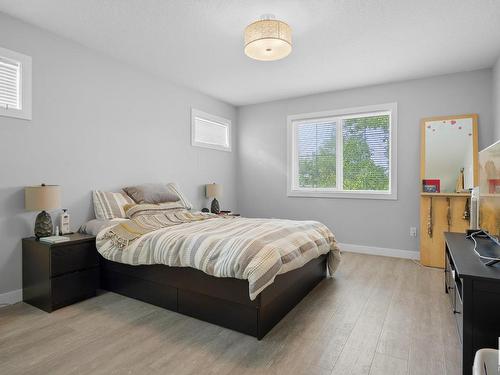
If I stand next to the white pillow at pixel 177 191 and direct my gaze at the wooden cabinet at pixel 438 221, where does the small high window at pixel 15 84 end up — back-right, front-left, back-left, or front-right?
back-right

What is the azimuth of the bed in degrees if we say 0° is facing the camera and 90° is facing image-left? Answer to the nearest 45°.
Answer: approximately 315°

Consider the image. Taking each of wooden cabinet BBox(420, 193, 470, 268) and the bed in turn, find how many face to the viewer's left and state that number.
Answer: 0

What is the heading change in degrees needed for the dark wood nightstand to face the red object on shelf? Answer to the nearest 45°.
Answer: approximately 45° to its left

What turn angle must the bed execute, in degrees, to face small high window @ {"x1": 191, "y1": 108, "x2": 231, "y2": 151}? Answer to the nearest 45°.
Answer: approximately 135° to its left

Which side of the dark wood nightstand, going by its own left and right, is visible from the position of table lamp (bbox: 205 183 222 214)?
left

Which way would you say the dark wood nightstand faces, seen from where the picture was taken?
facing the viewer and to the right of the viewer

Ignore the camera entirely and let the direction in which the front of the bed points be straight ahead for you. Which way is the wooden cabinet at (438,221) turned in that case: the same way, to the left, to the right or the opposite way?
to the right

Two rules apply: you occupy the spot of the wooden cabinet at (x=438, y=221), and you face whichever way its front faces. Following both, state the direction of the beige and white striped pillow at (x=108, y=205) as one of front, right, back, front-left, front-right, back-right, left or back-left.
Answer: front-right

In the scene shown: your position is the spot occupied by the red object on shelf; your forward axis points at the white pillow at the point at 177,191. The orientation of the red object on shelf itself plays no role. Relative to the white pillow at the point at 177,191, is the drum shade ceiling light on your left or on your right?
left
